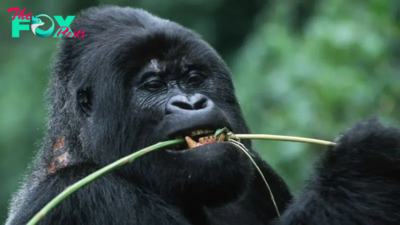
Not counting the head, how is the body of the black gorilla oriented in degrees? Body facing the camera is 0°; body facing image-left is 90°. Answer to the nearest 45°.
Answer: approximately 315°
